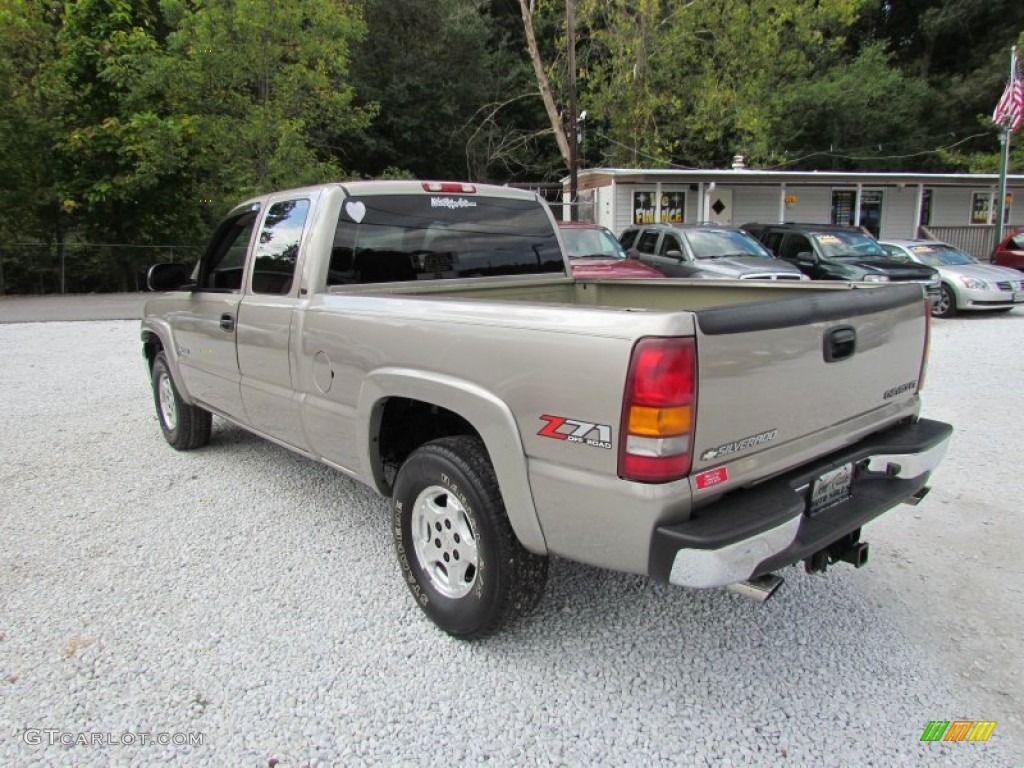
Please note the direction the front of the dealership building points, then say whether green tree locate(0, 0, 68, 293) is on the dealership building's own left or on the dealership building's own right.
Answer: on the dealership building's own right

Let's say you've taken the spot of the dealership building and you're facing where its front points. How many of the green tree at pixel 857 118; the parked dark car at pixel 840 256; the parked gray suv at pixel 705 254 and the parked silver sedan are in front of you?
3

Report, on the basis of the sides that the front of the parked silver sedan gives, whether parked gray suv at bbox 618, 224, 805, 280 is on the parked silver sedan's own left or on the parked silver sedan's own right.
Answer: on the parked silver sedan's own right

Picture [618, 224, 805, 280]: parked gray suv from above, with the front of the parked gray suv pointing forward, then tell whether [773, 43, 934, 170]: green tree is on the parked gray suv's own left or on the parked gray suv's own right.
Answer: on the parked gray suv's own left

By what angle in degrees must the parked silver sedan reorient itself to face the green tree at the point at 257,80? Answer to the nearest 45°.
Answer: approximately 135° to its right

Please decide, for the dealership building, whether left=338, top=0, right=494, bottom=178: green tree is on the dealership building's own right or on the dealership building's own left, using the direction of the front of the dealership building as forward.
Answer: on the dealership building's own right

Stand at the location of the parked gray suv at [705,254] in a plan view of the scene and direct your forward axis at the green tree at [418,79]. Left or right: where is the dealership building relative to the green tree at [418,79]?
right

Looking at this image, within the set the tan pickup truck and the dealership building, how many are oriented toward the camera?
1

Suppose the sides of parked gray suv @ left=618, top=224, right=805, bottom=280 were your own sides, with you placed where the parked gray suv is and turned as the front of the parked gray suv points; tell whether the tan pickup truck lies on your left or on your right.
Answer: on your right

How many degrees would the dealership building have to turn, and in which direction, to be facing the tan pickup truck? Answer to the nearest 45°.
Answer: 0° — it already faces it

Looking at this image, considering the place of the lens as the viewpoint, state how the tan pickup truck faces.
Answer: facing away from the viewer and to the left of the viewer

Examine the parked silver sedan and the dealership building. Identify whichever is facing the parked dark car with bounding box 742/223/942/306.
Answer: the dealership building
